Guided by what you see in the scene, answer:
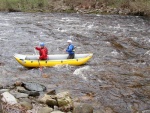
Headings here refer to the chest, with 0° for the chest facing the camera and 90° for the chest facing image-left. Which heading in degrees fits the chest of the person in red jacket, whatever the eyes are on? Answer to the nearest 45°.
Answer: approximately 45°

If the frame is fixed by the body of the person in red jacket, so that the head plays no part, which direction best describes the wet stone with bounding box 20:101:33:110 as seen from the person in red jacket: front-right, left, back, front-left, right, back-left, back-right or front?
front-left

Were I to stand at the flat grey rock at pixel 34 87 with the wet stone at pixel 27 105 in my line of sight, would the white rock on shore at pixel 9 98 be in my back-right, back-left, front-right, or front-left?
front-right

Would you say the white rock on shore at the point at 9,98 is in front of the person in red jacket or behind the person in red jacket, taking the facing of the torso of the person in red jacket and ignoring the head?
in front

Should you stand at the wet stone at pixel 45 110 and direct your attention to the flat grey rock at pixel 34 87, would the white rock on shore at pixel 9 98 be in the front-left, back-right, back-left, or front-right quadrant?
front-left

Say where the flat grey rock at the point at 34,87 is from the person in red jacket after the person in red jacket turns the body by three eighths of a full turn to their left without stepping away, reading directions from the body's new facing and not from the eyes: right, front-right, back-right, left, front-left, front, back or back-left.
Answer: right

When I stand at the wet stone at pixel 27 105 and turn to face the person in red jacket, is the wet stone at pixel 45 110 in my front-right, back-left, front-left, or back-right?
back-right
